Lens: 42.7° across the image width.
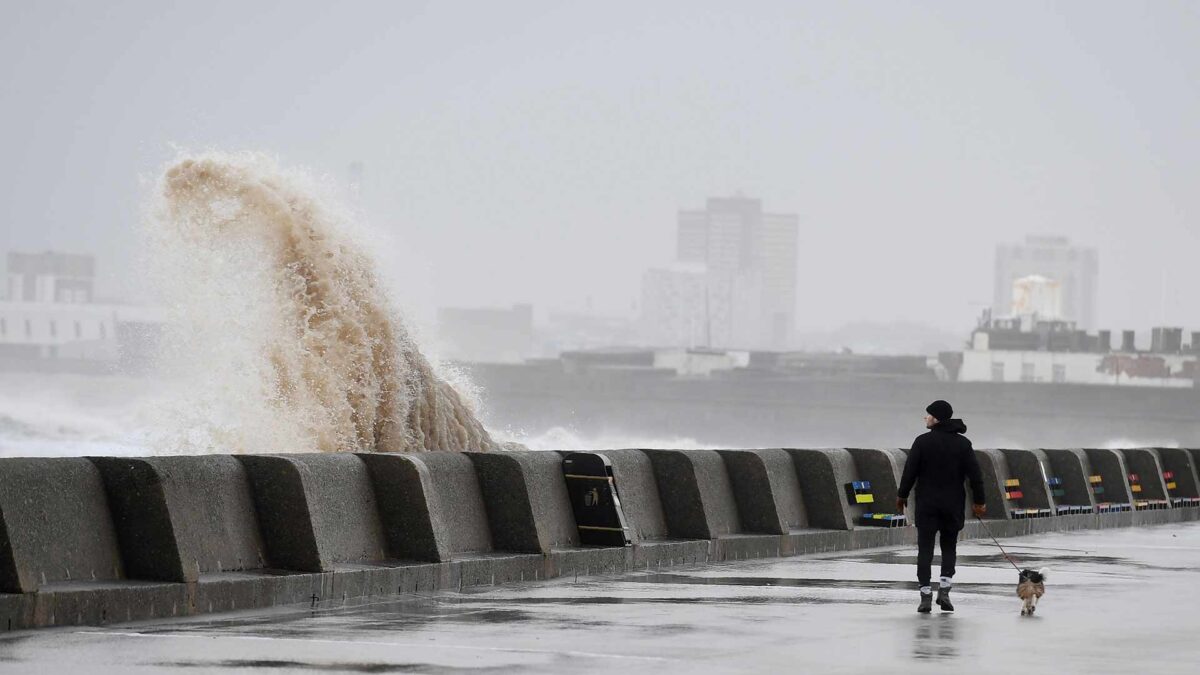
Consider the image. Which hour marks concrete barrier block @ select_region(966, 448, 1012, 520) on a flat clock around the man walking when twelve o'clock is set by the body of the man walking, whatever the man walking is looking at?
The concrete barrier block is roughly at 12 o'clock from the man walking.

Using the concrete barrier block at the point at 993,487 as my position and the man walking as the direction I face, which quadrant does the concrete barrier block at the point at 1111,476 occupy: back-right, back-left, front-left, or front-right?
back-left

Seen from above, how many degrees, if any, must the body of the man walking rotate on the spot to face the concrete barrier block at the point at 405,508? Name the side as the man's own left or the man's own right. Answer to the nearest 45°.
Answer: approximately 90° to the man's own left

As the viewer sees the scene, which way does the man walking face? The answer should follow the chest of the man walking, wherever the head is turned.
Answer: away from the camera

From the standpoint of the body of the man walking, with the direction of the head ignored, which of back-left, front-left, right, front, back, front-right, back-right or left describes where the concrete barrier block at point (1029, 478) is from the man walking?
front

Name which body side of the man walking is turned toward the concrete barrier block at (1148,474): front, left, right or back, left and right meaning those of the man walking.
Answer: front

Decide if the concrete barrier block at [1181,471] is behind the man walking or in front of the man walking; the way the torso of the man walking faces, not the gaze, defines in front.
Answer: in front

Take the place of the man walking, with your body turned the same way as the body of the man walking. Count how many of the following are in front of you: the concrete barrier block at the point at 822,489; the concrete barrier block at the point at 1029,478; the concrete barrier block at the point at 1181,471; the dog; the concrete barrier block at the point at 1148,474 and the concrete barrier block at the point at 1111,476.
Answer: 5

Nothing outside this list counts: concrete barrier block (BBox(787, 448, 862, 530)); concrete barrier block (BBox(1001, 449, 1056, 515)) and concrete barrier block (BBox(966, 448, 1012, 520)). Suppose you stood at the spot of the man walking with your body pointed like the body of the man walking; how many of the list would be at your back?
0

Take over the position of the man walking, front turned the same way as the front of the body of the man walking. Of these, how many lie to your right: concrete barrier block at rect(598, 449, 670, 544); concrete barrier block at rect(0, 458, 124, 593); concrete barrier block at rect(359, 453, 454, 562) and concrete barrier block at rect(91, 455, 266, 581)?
0

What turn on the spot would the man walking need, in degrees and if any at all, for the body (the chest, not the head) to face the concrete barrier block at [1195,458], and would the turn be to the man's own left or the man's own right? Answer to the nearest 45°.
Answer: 0° — they already face it

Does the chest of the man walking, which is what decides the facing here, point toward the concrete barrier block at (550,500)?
no

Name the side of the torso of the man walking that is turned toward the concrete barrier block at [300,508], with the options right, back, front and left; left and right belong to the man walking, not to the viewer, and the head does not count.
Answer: left
